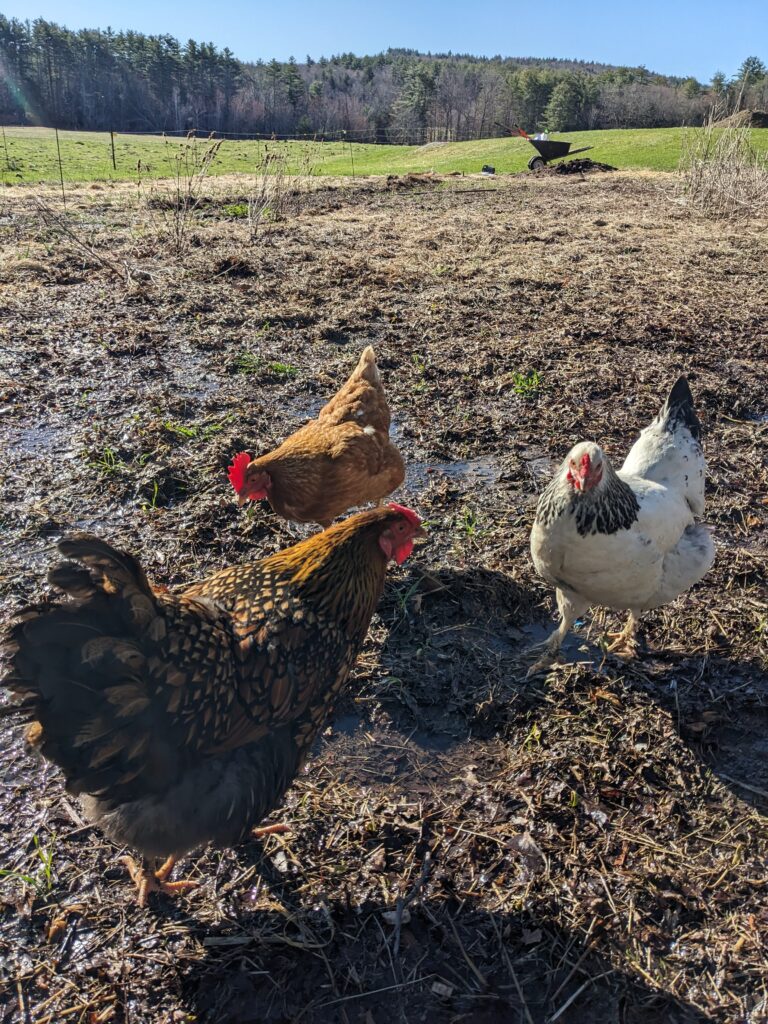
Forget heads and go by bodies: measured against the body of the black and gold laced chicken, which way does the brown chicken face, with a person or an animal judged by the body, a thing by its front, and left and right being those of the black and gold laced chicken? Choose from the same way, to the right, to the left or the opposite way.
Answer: the opposite way

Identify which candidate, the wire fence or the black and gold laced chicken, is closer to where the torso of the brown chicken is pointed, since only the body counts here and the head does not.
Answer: the black and gold laced chicken

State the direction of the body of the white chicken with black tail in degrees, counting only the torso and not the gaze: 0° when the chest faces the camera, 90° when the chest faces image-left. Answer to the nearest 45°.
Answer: approximately 45°

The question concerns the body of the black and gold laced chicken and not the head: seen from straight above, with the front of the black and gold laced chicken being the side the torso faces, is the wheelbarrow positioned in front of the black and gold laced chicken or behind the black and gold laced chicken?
in front

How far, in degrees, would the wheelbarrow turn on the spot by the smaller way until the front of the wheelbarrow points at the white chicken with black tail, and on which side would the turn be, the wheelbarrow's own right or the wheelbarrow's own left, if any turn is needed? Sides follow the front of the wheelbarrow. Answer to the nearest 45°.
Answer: approximately 90° to the wheelbarrow's own left

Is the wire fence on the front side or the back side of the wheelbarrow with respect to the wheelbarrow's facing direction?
on the front side

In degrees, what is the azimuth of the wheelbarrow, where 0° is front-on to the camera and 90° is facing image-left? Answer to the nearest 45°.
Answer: approximately 90°
